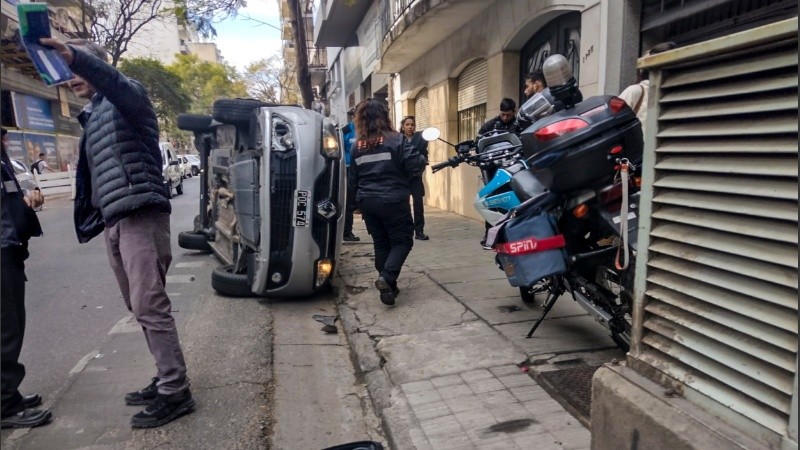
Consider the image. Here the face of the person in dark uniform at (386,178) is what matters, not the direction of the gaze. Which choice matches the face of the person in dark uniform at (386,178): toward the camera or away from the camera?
away from the camera

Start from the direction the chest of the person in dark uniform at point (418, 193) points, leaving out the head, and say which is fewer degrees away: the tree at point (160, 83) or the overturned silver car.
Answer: the overturned silver car

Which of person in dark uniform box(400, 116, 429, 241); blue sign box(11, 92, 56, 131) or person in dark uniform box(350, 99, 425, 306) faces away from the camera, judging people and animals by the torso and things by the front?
person in dark uniform box(350, 99, 425, 306)

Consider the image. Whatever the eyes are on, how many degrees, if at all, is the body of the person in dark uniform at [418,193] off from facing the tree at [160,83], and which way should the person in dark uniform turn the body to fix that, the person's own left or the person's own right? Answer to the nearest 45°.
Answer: approximately 135° to the person's own right

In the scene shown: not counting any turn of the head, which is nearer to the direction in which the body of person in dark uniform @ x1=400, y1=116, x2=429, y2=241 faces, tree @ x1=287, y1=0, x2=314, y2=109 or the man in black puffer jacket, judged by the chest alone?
the man in black puffer jacket

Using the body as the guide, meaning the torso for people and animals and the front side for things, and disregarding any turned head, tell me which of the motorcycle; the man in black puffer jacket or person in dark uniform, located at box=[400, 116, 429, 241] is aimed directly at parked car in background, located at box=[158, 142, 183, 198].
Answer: the motorcycle

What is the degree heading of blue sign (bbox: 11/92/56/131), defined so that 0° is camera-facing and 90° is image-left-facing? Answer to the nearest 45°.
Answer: approximately 315°

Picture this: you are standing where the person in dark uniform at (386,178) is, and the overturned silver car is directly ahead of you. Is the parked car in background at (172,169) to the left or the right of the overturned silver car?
right

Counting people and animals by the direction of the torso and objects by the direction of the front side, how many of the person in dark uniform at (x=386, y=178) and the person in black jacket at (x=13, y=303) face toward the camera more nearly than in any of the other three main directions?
0

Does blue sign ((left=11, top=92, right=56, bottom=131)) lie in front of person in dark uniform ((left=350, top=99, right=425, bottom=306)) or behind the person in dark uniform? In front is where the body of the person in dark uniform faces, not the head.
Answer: in front

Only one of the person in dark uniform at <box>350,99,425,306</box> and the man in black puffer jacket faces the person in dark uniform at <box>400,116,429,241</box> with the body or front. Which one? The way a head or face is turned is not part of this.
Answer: the person in dark uniform at <box>350,99,425,306</box>

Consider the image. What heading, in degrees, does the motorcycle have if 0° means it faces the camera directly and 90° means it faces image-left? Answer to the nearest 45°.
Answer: approximately 135°

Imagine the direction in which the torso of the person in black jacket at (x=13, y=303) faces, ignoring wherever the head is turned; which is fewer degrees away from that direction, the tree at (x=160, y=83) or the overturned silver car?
the overturned silver car
